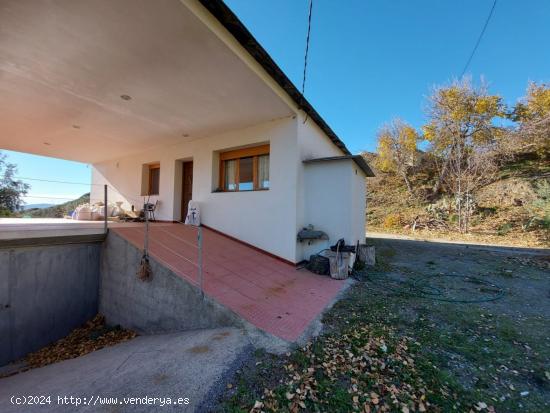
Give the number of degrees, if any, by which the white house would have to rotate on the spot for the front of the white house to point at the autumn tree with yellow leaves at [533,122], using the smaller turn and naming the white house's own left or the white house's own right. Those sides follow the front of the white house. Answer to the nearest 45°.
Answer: approximately 135° to the white house's own left

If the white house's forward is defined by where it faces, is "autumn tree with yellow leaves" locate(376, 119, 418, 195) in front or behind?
behind

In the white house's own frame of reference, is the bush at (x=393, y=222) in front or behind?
behind

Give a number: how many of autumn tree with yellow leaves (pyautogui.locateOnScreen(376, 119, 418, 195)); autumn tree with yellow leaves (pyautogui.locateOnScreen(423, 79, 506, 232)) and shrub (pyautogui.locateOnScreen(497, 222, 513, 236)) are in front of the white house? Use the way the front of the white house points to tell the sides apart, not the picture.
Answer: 0

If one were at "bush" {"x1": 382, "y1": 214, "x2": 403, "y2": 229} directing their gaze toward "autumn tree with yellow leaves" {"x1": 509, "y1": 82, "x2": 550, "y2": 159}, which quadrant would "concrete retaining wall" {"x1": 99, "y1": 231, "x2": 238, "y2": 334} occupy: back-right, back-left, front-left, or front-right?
back-right

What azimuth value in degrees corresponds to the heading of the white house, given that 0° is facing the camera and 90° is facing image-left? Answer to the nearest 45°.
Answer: approximately 45°

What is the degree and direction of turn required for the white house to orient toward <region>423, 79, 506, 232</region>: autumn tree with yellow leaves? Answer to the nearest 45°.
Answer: approximately 135° to its left
